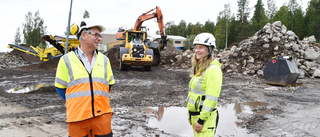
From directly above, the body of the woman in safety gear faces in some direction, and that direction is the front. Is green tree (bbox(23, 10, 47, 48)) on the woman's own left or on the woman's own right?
on the woman's own right

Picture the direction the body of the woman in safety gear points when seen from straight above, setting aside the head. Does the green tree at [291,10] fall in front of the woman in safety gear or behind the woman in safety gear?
behind

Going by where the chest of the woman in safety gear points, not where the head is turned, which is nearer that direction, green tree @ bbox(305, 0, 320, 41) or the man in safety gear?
the man in safety gear

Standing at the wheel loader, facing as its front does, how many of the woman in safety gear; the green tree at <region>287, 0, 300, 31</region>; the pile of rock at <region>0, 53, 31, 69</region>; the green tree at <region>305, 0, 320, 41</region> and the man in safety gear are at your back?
2
